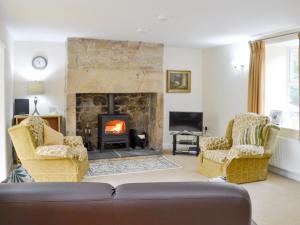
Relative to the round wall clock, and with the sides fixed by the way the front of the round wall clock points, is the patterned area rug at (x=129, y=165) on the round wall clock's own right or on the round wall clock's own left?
on the round wall clock's own left

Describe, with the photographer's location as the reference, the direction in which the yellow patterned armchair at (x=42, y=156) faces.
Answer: facing to the right of the viewer

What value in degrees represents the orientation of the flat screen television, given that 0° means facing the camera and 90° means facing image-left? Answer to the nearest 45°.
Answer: approximately 0°

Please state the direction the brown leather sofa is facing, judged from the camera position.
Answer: facing away from the viewer

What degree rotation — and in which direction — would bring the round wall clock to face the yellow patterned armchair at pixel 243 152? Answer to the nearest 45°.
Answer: approximately 45° to its left
